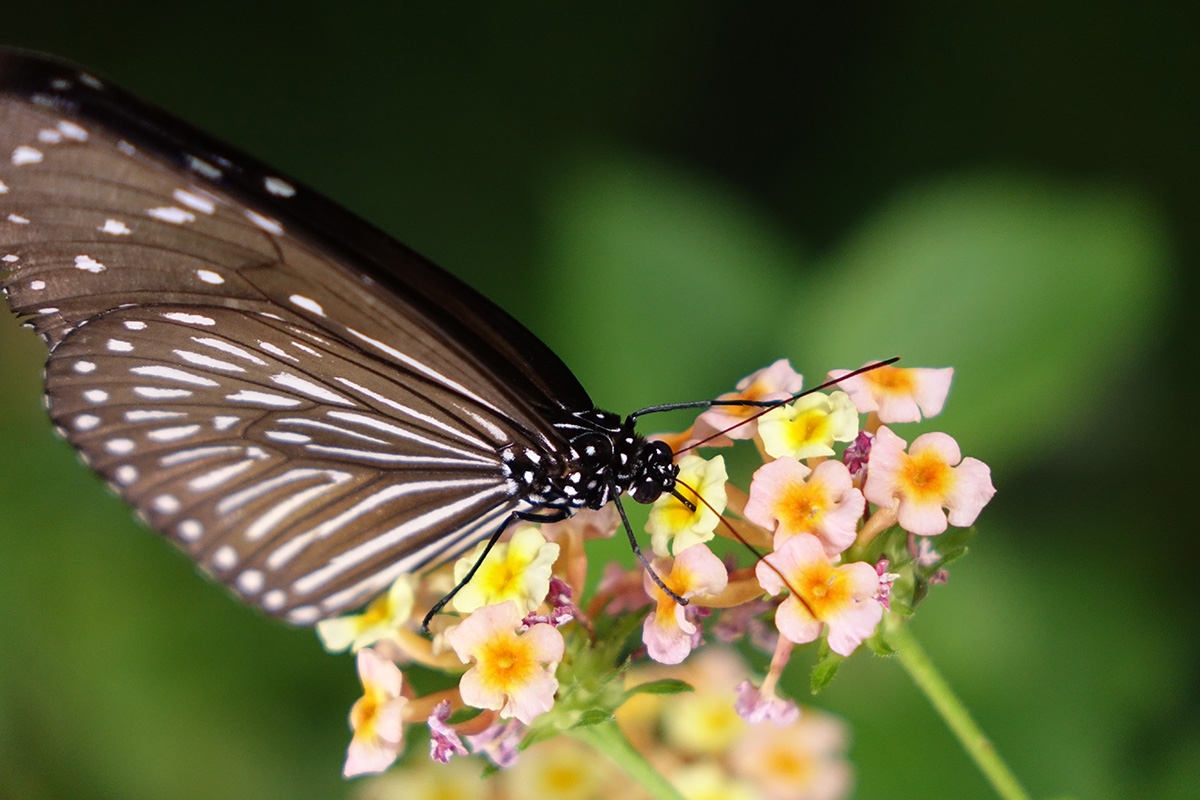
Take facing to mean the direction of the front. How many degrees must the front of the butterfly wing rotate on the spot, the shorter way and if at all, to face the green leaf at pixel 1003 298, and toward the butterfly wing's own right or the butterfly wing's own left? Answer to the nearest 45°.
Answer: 0° — it already faces it

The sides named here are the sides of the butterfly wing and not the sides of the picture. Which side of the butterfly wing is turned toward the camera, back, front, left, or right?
right
